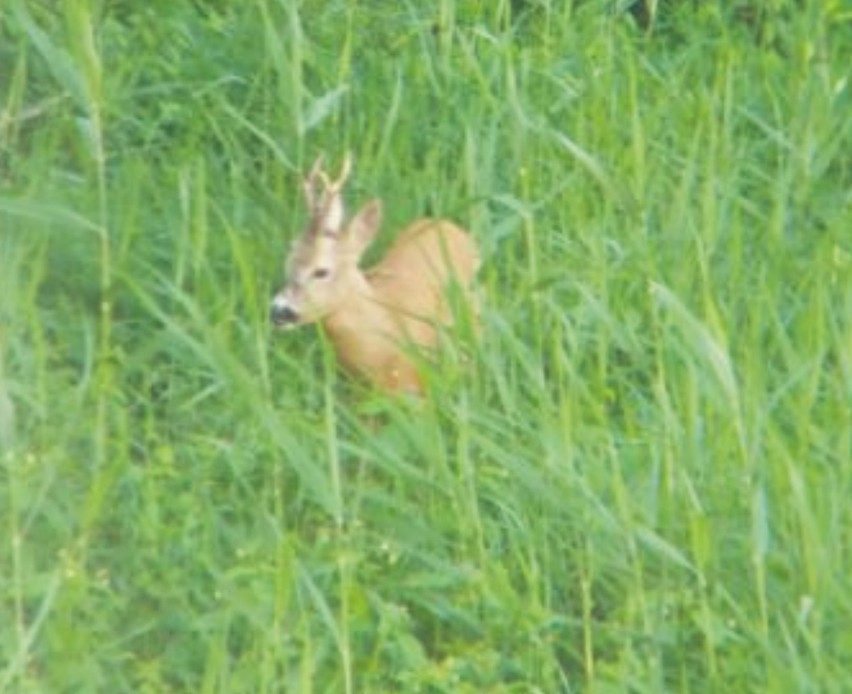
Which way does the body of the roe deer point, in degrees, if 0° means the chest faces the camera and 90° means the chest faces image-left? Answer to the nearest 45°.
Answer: approximately 45°
